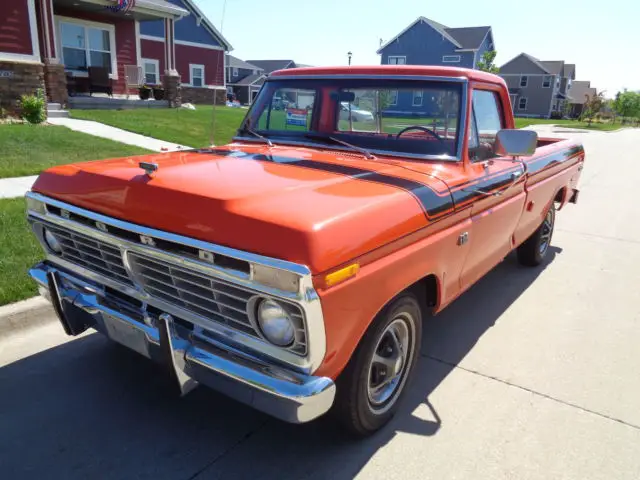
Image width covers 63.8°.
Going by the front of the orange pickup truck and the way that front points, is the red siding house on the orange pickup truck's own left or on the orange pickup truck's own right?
on the orange pickup truck's own right

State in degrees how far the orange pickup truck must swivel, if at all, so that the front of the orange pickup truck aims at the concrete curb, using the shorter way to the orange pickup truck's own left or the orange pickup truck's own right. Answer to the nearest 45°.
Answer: approximately 90° to the orange pickup truck's own right

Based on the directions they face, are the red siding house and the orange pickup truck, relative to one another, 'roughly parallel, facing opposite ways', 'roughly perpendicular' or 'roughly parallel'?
roughly perpendicular

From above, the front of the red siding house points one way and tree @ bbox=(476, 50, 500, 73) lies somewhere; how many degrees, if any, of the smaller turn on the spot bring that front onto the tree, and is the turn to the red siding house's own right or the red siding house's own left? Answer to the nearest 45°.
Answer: approximately 90° to the red siding house's own left

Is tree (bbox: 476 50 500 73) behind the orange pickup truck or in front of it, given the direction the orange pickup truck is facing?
behind

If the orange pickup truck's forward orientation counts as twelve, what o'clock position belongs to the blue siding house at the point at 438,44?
The blue siding house is roughly at 5 o'clock from the orange pickup truck.

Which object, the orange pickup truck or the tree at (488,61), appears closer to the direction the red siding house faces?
the orange pickup truck

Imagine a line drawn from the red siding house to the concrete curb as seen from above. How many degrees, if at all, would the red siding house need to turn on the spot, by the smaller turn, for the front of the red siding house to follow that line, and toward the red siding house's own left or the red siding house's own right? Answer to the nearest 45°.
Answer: approximately 45° to the red siding house's own right

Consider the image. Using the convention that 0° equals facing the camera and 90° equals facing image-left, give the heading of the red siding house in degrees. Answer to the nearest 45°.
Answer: approximately 315°

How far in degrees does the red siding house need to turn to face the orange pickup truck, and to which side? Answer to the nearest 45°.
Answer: approximately 45° to its right

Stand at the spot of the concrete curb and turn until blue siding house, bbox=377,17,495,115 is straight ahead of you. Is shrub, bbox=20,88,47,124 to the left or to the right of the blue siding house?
left

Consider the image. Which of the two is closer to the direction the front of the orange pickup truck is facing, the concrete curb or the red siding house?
the concrete curb

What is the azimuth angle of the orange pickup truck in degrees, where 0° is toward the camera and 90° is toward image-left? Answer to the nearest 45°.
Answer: approximately 45°

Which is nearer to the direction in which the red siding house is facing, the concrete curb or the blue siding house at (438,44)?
the concrete curb

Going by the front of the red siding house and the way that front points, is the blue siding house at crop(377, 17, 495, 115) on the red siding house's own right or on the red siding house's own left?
on the red siding house's own left
